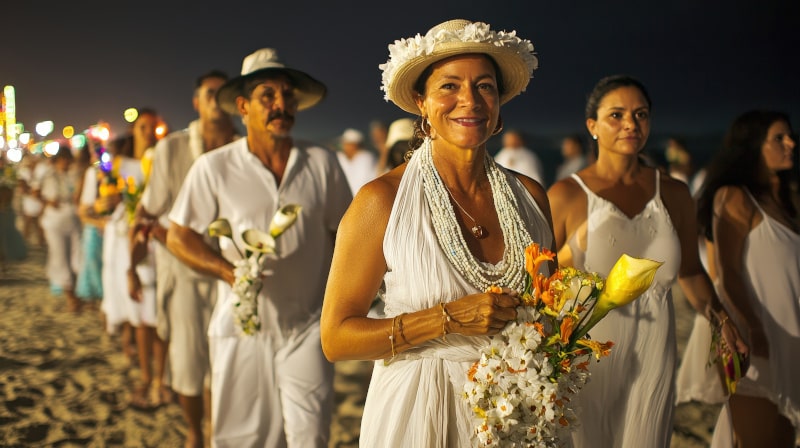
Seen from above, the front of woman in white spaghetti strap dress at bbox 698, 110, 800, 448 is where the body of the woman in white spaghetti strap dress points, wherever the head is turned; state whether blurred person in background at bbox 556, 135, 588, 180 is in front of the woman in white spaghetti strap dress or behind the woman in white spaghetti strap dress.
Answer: behind

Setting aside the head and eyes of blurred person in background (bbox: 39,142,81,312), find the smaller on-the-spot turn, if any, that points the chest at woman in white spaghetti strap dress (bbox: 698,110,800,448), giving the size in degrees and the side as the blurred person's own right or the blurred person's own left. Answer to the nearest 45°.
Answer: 0° — they already face them

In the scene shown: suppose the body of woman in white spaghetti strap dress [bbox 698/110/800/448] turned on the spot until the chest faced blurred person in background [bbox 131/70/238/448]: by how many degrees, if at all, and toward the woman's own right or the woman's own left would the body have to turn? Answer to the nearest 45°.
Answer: approximately 135° to the woman's own right

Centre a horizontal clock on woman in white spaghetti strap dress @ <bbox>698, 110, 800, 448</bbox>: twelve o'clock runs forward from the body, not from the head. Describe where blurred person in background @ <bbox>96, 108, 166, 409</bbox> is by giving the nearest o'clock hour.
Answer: The blurred person in background is roughly at 5 o'clock from the woman in white spaghetti strap dress.

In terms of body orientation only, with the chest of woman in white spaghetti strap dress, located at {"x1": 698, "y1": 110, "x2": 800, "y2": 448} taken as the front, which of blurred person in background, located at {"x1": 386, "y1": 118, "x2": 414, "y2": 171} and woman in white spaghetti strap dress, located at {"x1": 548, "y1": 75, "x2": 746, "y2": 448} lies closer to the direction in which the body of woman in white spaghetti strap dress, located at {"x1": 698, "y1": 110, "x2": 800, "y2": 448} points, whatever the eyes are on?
the woman in white spaghetti strap dress

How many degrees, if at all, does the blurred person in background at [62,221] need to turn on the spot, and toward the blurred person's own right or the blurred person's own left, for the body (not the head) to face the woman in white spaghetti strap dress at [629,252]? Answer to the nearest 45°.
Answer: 0° — they already face them

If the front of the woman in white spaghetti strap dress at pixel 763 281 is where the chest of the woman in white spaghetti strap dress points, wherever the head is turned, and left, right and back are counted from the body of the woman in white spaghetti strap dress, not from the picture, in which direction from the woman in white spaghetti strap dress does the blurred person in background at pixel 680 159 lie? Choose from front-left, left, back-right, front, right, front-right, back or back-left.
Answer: back-left

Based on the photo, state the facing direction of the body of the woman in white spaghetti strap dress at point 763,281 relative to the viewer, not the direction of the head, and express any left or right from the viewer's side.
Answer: facing the viewer and to the right of the viewer

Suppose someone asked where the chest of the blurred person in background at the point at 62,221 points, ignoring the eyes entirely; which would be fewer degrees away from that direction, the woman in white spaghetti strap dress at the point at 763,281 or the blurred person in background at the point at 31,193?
the woman in white spaghetti strap dress
